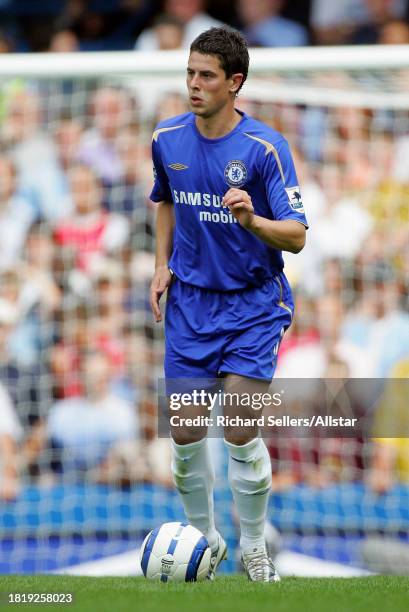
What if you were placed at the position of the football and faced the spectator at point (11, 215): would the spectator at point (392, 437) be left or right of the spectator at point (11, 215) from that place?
right

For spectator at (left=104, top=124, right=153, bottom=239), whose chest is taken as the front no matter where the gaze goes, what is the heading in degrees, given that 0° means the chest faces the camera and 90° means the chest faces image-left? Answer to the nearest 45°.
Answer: approximately 0°

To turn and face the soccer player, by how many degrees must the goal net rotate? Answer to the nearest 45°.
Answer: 0° — it already faces them

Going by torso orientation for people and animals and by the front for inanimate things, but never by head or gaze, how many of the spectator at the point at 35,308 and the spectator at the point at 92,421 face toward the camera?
2

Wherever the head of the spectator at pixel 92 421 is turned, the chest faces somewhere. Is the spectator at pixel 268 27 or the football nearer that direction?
the football

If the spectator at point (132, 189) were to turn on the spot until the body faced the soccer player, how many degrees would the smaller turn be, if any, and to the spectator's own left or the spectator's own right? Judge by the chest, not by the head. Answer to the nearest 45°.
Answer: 0° — they already face them

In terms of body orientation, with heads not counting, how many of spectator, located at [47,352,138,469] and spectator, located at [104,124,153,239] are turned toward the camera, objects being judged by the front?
2

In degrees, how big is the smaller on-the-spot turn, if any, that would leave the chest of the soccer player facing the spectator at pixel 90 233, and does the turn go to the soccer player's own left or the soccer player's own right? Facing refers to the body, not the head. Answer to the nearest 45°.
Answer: approximately 135° to the soccer player's own right

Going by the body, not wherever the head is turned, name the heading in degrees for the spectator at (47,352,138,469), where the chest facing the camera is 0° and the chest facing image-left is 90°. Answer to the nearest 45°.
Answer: approximately 0°
